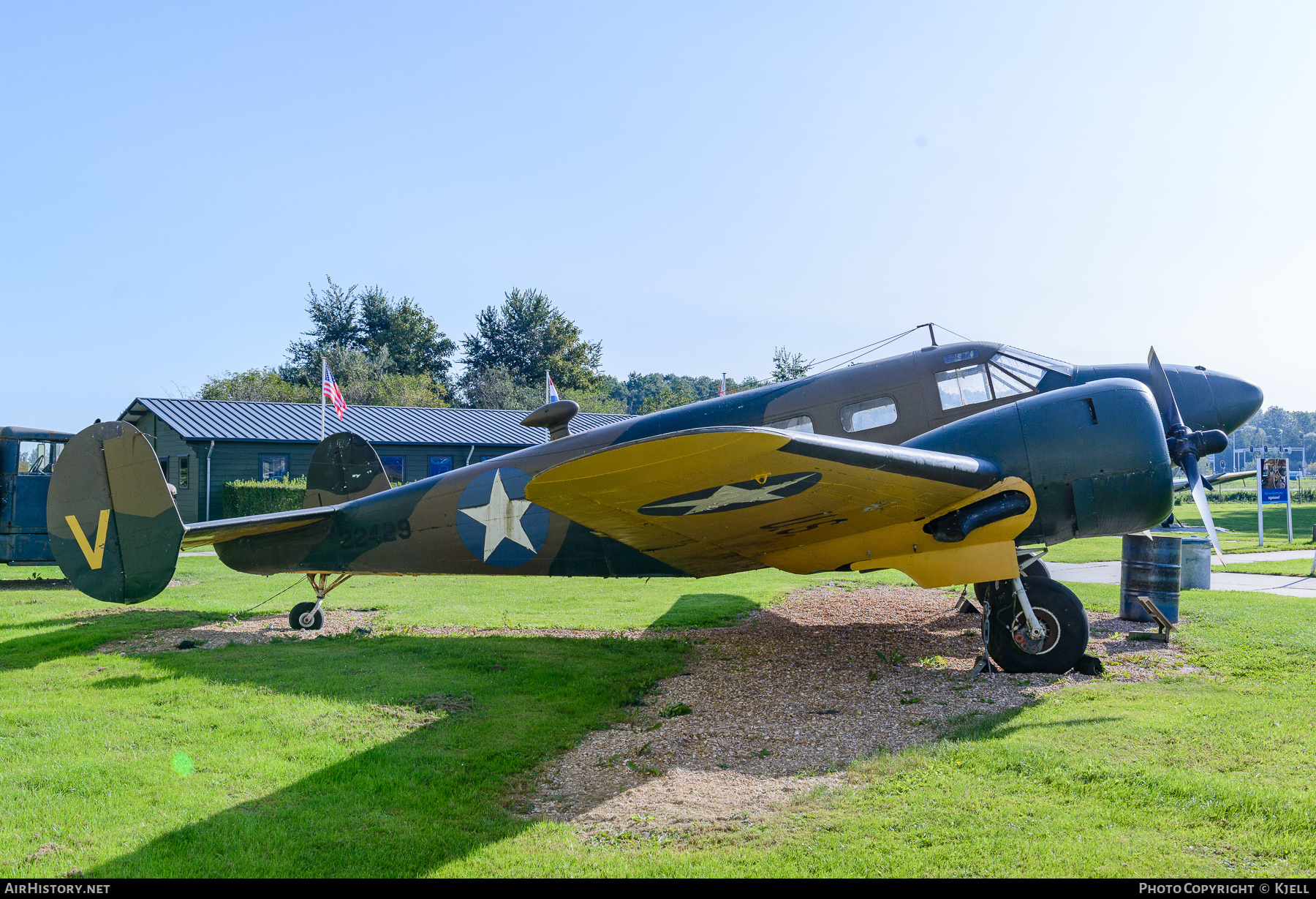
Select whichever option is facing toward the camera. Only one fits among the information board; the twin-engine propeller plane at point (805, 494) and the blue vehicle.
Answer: the information board

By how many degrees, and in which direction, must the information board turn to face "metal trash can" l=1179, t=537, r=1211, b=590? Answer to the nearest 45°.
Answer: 0° — it already faces it

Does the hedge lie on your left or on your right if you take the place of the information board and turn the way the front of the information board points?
on your right

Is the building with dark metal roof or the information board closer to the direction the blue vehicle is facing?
the information board

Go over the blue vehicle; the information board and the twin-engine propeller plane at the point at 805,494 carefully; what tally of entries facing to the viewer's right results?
2

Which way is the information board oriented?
toward the camera

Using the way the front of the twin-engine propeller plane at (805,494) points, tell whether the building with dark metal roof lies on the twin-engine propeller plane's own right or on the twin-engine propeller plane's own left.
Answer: on the twin-engine propeller plane's own left

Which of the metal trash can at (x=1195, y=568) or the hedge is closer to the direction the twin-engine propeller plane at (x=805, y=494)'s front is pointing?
the metal trash can

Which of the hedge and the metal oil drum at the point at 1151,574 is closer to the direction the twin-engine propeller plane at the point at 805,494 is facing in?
the metal oil drum

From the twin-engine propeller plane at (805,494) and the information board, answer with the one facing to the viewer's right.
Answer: the twin-engine propeller plane

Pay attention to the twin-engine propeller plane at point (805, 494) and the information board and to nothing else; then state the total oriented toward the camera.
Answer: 1

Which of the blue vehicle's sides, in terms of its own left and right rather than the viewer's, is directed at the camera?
right

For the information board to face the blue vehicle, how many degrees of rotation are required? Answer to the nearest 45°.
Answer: approximately 45° to its right

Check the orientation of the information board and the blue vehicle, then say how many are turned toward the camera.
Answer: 1

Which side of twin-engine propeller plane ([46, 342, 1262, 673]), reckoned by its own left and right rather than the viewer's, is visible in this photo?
right

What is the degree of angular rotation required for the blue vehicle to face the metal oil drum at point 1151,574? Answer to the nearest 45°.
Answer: approximately 45° to its right
